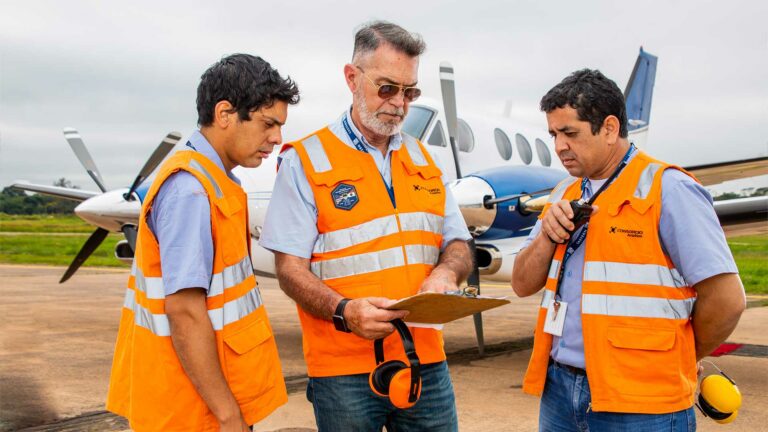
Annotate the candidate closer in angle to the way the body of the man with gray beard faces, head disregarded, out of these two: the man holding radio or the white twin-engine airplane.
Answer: the man holding radio

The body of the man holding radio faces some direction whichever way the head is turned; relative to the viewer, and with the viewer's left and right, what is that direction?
facing the viewer and to the left of the viewer

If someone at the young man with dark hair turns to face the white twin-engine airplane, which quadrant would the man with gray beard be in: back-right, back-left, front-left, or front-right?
front-right

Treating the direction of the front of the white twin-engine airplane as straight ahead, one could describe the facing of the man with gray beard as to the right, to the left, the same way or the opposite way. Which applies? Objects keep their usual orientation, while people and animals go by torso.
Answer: to the left

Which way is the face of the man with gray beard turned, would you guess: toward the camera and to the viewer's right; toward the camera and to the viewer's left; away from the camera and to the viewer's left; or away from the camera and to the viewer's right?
toward the camera and to the viewer's right

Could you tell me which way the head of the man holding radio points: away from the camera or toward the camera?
toward the camera

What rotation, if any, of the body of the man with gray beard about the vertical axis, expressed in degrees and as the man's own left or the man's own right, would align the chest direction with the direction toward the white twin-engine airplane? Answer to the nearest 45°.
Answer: approximately 135° to the man's own left

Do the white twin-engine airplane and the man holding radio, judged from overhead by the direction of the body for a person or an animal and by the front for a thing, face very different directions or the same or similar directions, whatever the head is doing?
same or similar directions

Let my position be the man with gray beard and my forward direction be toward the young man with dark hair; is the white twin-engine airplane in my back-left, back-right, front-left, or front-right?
back-right

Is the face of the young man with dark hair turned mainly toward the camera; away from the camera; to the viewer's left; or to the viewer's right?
to the viewer's right

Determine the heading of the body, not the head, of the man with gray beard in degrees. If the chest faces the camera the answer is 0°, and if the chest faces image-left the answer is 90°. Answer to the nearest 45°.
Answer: approximately 315°

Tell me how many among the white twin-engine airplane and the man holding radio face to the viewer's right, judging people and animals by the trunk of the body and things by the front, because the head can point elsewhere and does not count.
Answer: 0

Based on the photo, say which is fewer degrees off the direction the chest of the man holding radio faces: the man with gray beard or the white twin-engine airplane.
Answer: the man with gray beard

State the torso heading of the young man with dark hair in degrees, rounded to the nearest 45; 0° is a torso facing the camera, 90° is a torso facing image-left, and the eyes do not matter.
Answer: approximately 270°

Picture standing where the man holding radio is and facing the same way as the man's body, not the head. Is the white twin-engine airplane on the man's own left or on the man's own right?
on the man's own right

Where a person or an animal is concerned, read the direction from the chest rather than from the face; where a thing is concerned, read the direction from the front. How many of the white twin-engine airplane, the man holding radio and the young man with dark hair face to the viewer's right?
1

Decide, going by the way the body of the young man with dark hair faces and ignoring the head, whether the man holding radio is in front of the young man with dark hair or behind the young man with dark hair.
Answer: in front

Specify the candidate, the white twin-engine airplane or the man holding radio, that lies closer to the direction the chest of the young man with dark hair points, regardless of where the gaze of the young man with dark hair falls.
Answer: the man holding radio

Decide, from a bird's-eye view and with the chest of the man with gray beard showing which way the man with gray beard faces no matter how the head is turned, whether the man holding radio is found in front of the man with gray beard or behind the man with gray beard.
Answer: in front
